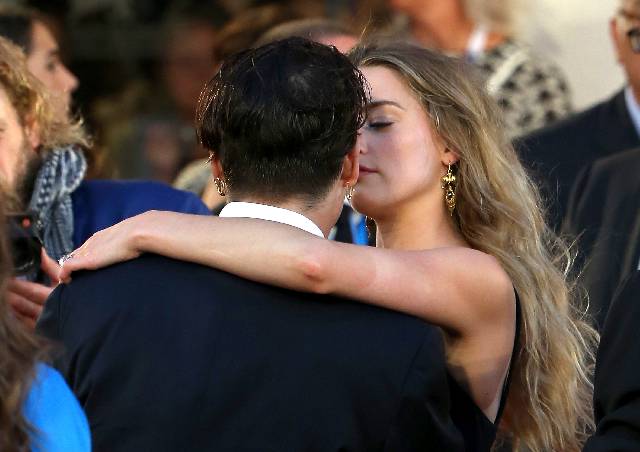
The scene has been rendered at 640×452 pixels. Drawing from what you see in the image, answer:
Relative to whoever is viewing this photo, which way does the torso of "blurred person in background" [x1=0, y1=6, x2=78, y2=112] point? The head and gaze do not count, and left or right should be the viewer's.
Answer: facing to the right of the viewer

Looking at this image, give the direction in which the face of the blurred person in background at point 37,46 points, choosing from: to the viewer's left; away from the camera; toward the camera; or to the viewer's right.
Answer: to the viewer's right
